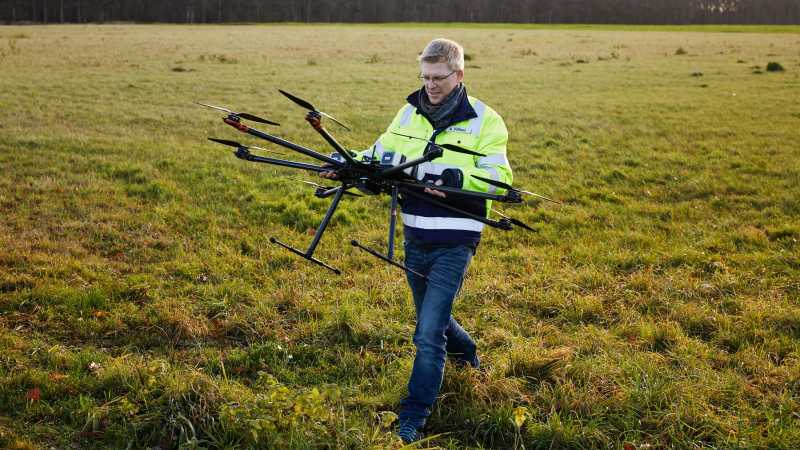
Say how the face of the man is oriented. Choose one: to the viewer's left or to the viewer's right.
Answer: to the viewer's left

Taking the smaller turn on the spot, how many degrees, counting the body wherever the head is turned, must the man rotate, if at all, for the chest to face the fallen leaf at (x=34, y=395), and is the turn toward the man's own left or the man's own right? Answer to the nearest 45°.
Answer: approximately 45° to the man's own right

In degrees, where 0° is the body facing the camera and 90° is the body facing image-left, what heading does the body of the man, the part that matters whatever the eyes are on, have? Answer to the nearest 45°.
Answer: approximately 45°

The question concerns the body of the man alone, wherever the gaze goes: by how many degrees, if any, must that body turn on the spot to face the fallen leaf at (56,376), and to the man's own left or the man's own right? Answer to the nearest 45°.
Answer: approximately 45° to the man's own right
